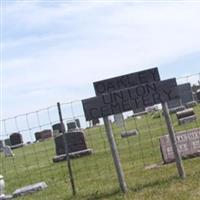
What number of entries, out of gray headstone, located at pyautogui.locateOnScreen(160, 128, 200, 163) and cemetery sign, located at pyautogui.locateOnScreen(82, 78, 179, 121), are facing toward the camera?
2

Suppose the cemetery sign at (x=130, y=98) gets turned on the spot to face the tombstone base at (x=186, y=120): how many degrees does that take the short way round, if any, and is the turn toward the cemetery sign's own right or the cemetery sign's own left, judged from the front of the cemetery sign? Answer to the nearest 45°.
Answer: approximately 180°

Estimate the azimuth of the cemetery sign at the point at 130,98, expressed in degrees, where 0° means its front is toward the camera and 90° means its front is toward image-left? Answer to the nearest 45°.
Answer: approximately 0°

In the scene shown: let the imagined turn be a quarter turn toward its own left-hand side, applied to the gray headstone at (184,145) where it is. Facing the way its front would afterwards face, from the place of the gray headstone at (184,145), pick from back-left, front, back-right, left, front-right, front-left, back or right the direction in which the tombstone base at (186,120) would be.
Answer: left

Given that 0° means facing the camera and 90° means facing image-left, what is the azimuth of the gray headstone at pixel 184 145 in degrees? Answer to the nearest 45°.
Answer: approximately 0°
